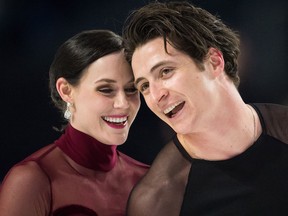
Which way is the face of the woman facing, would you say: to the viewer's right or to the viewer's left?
to the viewer's right

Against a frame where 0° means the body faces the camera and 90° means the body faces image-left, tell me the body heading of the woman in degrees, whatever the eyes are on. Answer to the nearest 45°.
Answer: approximately 315°
